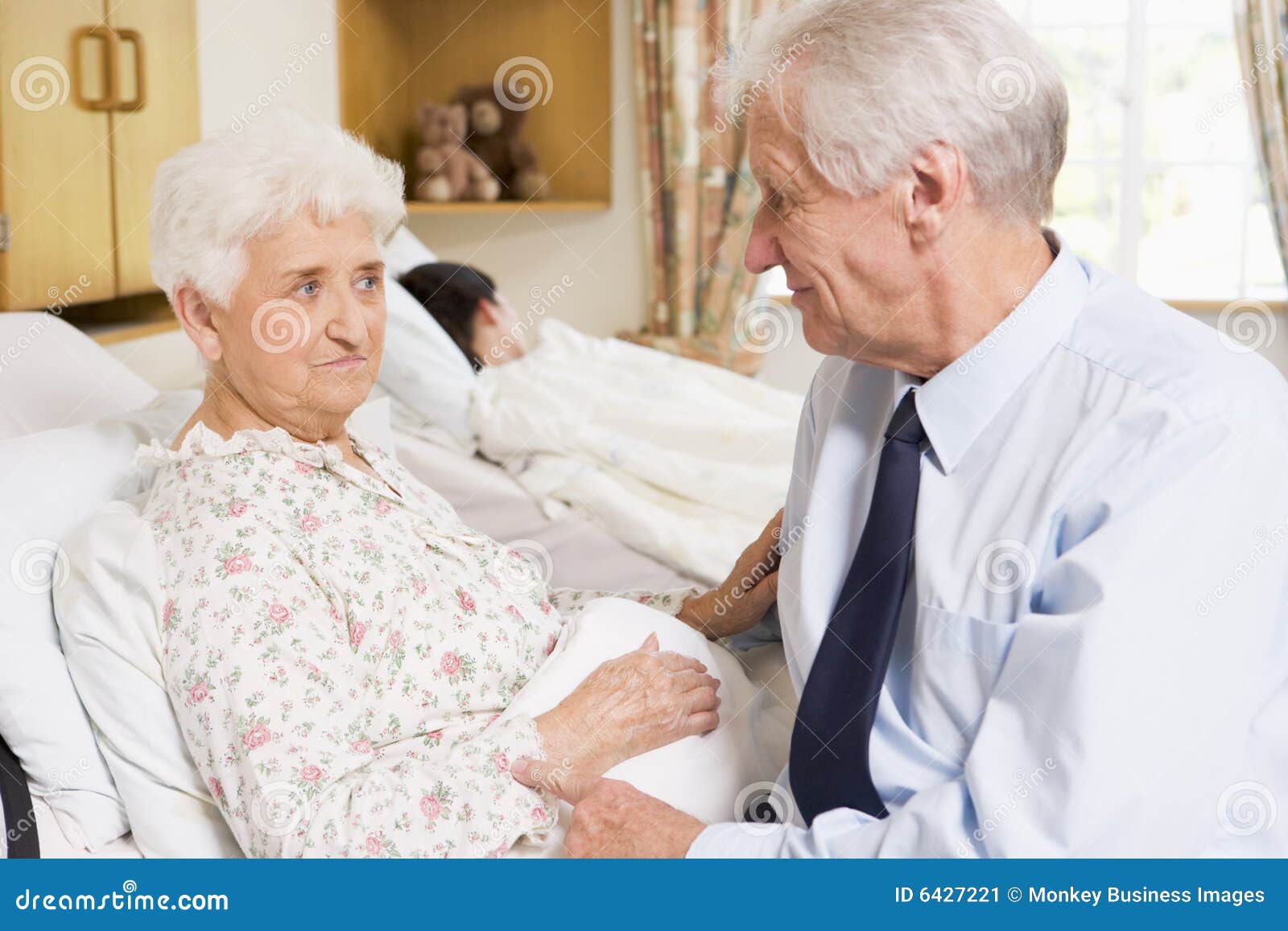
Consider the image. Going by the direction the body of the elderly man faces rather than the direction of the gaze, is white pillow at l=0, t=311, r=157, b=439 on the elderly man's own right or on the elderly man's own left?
on the elderly man's own right

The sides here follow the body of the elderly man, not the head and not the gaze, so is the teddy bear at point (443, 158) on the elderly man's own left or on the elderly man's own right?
on the elderly man's own right

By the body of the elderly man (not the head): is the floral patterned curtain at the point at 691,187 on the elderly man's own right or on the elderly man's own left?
on the elderly man's own right

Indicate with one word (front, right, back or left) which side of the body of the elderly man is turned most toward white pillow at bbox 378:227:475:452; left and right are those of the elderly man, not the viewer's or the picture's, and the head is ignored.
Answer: right

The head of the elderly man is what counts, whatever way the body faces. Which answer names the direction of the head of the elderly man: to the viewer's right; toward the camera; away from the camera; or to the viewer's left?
to the viewer's left

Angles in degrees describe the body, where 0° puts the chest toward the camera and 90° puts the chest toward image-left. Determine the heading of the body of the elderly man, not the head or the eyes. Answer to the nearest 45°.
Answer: approximately 45°

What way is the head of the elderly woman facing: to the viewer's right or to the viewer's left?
to the viewer's right

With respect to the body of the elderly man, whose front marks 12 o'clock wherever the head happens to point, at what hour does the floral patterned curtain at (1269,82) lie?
The floral patterned curtain is roughly at 5 o'clock from the elderly man.
